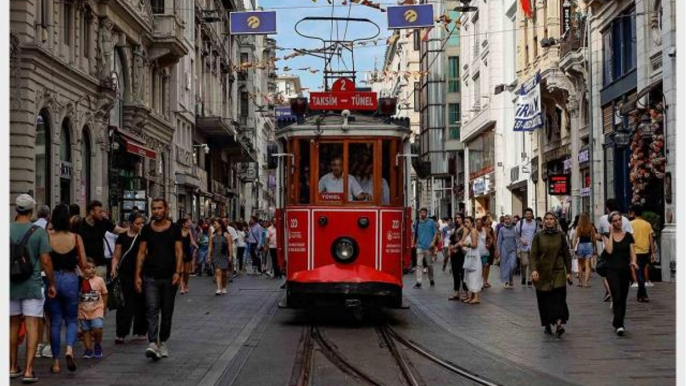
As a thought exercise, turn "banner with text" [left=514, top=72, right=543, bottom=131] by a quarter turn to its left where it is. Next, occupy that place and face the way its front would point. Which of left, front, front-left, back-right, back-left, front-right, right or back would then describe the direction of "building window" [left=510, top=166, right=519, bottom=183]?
left

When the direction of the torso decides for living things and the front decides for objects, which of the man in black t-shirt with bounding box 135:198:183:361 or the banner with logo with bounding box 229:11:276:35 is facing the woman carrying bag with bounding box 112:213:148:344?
the banner with logo

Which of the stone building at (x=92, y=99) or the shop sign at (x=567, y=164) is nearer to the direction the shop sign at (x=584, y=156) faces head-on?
the stone building

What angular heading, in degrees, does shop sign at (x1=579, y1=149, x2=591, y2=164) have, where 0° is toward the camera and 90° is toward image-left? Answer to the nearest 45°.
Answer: approximately 45°

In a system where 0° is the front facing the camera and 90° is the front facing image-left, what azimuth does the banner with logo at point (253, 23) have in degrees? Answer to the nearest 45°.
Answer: approximately 0°

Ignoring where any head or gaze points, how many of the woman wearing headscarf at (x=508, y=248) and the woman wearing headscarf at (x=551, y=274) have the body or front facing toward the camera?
2

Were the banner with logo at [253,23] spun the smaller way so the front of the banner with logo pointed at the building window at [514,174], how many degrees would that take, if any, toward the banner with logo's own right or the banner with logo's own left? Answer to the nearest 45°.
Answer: approximately 135° to the banner with logo's own left

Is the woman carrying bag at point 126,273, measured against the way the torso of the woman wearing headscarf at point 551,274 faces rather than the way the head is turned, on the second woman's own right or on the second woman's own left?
on the second woman's own right
